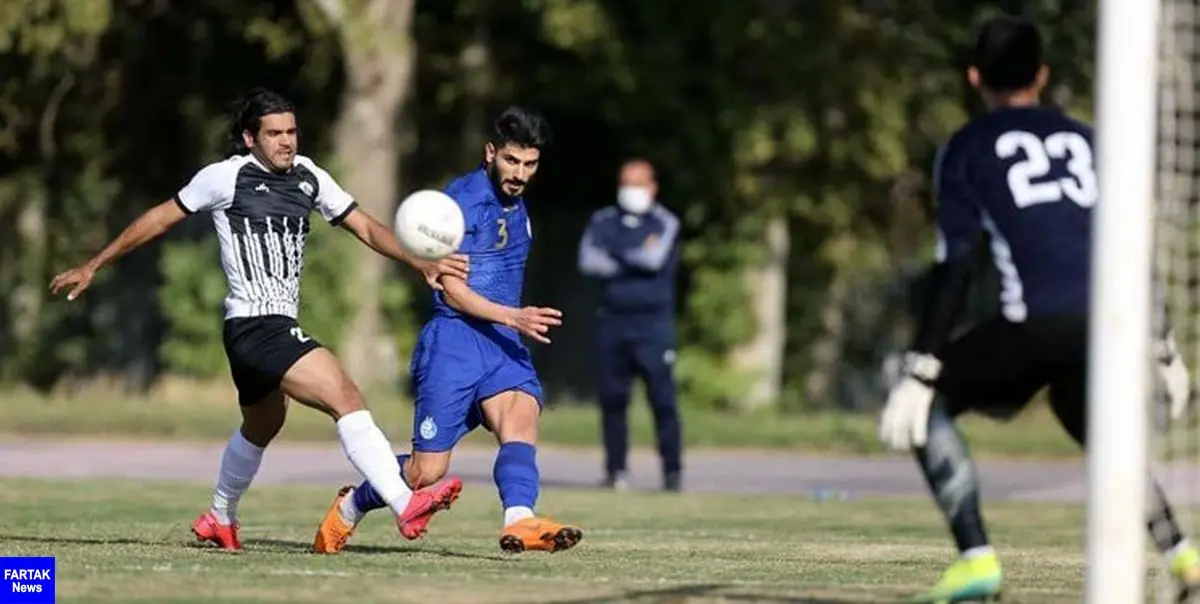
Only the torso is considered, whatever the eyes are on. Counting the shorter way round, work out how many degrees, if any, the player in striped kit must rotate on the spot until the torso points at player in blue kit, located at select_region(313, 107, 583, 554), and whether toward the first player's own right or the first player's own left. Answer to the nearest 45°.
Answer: approximately 45° to the first player's own left

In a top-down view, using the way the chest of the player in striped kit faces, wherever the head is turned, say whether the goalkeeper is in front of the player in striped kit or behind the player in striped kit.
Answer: in front

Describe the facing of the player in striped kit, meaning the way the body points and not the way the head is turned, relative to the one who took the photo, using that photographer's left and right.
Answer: facing the viewer and to the right of the viewer

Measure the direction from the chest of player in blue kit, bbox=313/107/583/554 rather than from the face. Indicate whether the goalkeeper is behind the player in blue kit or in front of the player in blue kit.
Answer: in front

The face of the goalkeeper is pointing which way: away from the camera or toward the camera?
away from the camera

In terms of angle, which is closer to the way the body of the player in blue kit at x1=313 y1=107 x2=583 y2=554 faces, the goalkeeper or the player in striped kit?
the goalkeeper

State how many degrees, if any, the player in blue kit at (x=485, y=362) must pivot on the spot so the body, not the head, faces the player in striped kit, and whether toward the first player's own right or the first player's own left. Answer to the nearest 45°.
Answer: approximately 135° to the first player's own right

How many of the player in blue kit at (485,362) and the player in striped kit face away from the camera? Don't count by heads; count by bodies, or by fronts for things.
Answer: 0

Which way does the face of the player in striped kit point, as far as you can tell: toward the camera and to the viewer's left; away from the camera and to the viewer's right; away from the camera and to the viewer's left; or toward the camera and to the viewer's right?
toward the camera and to the viewer's right

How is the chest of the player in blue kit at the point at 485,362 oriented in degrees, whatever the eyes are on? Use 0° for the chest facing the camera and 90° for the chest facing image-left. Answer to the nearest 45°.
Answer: approximately 315°
